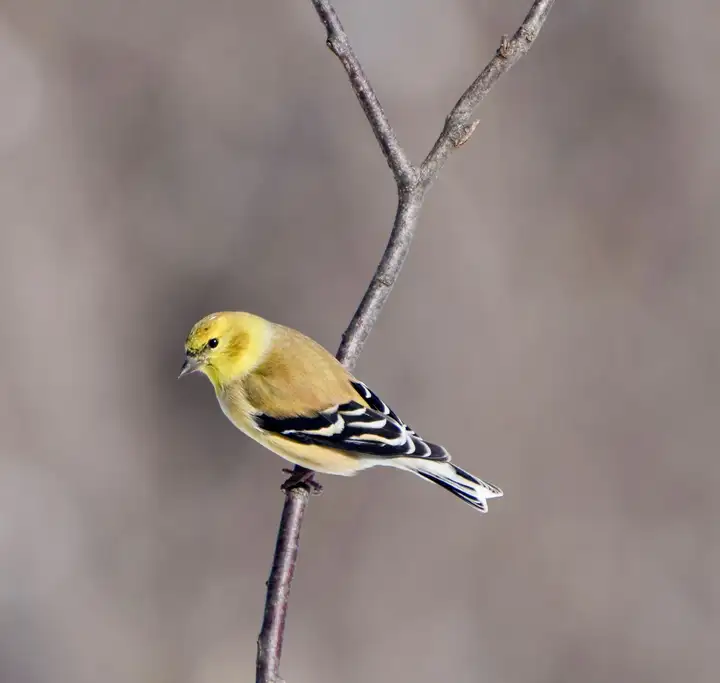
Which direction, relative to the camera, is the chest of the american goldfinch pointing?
to the viewer's left
